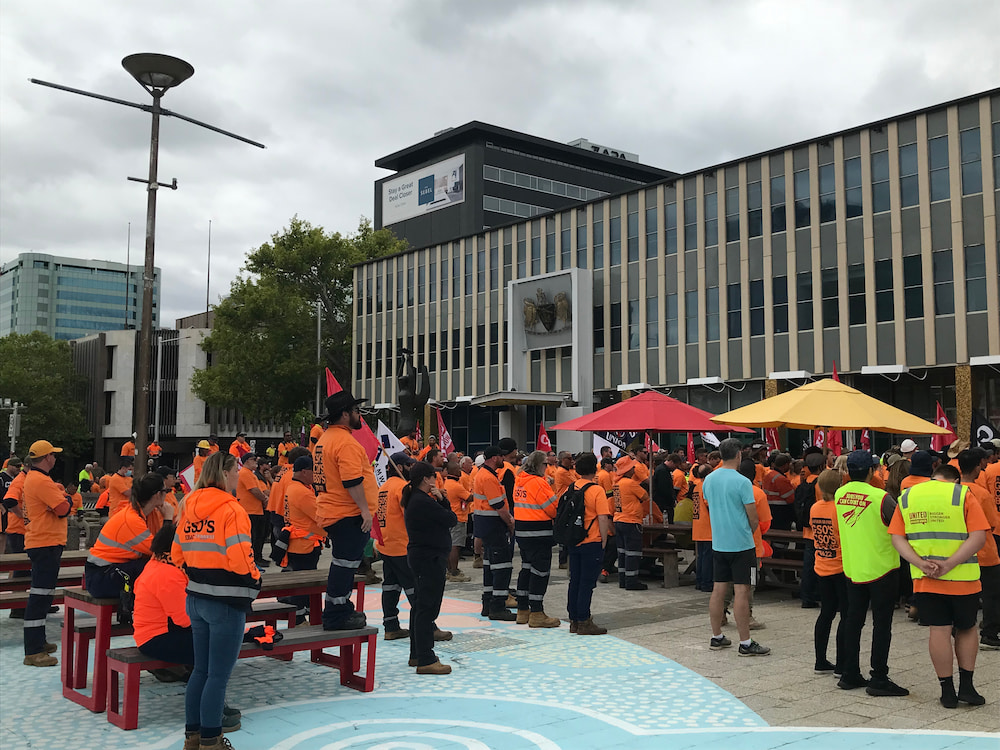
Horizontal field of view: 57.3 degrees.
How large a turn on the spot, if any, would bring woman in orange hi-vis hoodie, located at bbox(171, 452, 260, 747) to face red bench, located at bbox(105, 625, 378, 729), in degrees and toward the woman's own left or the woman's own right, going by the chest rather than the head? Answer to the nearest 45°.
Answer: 0° — they already face it

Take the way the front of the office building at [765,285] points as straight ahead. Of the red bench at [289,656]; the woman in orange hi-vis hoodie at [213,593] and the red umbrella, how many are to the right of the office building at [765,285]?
0

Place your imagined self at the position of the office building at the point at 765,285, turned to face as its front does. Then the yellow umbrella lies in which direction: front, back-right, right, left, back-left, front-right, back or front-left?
front-left

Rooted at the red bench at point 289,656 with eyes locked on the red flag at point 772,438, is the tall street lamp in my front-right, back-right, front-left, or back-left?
front-left

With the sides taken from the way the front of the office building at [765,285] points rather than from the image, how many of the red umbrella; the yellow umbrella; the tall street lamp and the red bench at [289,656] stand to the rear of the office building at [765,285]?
0

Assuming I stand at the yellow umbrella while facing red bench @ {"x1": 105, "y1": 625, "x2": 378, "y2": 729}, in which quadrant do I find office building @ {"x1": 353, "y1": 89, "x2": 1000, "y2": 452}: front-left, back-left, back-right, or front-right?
back-right

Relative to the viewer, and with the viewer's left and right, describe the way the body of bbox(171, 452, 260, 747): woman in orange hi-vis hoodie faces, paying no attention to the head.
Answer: facing away from the viewer and to the right of the viewer

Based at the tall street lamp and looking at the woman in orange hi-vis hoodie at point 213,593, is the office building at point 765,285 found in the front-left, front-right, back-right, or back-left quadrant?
back-left

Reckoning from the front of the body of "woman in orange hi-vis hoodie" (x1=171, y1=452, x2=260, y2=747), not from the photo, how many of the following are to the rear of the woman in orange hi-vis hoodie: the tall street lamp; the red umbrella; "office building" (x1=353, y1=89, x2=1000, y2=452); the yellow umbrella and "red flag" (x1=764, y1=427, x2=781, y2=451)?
0

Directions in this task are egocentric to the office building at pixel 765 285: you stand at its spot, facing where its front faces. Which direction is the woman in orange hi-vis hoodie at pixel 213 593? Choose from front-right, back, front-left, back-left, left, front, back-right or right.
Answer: front-left

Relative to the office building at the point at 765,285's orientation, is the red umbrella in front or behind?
in front

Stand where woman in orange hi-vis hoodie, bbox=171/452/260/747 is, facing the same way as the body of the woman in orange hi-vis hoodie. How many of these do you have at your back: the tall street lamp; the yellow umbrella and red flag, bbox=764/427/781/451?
0

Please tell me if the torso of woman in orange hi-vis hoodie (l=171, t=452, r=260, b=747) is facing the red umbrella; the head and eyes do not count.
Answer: yes

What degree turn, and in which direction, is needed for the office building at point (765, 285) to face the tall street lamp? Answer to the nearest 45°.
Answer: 0° — it already faces it

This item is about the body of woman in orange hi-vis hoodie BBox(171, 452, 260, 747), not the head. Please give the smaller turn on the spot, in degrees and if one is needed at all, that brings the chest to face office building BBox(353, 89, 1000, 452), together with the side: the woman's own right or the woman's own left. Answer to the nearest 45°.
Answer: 0° — they already face it

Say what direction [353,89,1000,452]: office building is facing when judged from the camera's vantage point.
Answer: facing the viewer and to the left of the viewer

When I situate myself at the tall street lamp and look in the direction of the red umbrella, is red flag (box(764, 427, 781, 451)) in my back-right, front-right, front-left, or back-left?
front-left
